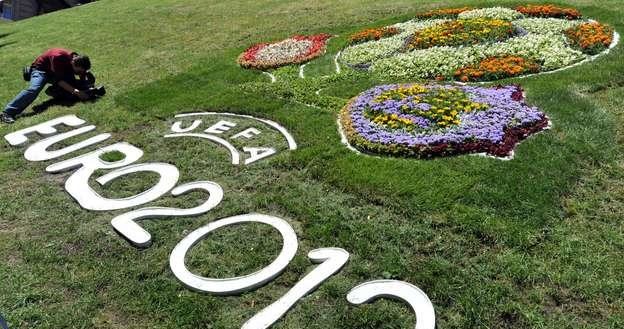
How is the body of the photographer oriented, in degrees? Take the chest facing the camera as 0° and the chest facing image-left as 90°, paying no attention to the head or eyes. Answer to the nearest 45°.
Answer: approximately 270°

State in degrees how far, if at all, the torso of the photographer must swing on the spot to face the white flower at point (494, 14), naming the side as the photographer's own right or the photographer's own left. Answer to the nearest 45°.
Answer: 0° — they already face it

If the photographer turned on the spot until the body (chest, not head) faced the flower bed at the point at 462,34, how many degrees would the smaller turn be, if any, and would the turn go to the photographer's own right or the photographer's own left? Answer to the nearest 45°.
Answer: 0° — they already face it

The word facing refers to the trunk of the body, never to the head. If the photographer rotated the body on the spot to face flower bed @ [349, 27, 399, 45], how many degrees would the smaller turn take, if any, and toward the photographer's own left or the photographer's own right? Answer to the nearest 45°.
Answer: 0° — they already face it

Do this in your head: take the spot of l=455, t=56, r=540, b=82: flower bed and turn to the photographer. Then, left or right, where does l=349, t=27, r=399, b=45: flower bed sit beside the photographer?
right
